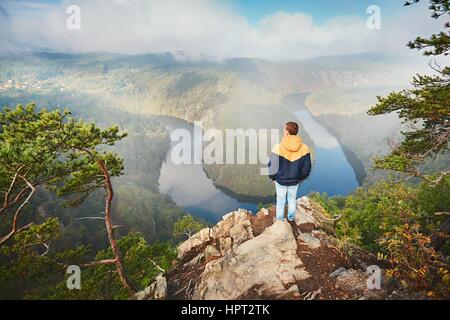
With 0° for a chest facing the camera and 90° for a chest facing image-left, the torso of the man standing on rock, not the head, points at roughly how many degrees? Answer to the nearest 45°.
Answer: approximately 180°

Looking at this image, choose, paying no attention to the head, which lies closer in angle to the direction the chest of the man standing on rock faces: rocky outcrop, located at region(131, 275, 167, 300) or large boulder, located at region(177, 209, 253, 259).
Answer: the large boulder

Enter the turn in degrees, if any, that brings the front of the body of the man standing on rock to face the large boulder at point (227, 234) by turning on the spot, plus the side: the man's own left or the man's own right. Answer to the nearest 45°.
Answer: approximately 45° to the man's own left
